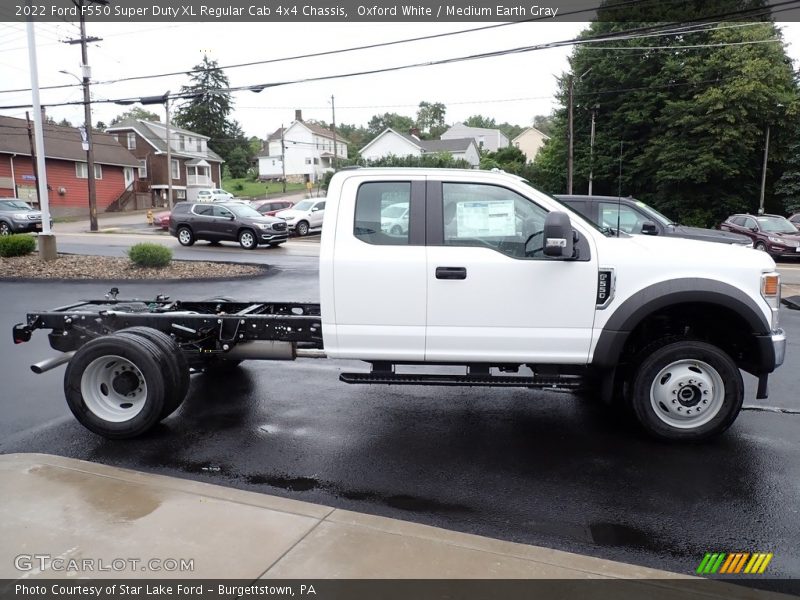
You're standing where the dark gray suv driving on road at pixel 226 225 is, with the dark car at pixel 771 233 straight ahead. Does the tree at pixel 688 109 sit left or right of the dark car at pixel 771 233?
left

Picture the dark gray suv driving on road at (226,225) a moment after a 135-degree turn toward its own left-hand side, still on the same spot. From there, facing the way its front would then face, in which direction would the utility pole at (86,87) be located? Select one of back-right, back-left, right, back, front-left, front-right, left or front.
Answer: front-left

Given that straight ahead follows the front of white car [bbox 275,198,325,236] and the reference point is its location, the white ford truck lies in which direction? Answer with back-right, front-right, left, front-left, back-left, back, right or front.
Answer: front-left

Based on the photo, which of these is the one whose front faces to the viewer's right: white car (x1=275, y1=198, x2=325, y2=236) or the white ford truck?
the white ford truck

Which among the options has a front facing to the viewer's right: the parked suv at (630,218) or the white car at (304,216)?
the parked suv

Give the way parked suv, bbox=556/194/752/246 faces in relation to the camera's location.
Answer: facing to the right of the viewer

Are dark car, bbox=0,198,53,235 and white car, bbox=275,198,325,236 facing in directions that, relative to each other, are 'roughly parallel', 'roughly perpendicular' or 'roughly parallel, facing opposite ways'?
roughly perpendicular

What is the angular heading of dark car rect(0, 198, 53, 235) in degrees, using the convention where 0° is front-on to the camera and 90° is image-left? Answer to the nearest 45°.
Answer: approximately 315°

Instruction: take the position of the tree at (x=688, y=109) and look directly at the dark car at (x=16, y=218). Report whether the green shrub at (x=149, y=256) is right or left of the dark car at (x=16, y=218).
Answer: left

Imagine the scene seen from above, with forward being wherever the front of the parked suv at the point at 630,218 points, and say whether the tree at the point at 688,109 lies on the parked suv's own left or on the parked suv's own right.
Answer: on the parked suv's own left

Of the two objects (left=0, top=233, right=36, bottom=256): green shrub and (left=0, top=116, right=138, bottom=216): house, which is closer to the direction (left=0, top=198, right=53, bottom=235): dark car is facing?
the green shrub

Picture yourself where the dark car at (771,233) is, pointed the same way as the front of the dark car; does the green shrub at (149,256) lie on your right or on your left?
on your right

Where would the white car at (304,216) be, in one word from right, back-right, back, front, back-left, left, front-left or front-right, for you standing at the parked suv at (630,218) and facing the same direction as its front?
back-left

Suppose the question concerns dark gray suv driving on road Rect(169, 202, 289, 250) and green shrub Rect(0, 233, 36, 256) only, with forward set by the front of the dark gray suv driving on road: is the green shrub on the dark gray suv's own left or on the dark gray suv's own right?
on the dark gray suv's own right

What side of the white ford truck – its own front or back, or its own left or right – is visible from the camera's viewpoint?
right
